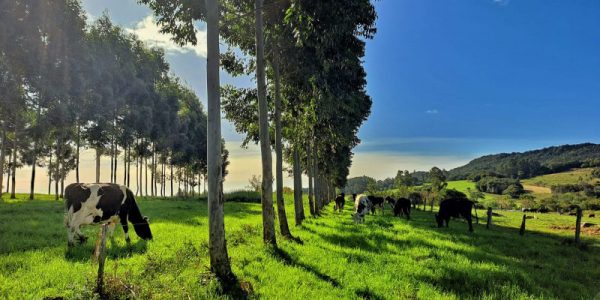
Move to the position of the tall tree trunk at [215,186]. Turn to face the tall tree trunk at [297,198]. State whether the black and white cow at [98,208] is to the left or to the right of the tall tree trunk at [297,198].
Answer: left

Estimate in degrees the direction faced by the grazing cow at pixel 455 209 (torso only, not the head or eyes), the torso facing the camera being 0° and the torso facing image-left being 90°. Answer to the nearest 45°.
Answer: approximately 90°

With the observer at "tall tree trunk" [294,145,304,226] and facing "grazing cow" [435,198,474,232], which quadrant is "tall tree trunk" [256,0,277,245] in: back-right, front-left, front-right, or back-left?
back-right

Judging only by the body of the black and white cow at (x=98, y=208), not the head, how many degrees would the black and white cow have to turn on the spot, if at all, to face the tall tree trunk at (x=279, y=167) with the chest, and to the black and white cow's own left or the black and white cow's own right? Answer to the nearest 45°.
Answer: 0° — it already faces it

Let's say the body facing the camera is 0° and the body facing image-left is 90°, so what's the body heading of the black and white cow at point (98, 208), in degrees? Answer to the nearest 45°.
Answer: approximately 270°

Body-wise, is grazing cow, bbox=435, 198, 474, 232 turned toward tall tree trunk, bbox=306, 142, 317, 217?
yes

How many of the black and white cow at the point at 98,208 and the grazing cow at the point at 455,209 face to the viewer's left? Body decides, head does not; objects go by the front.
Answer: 1
